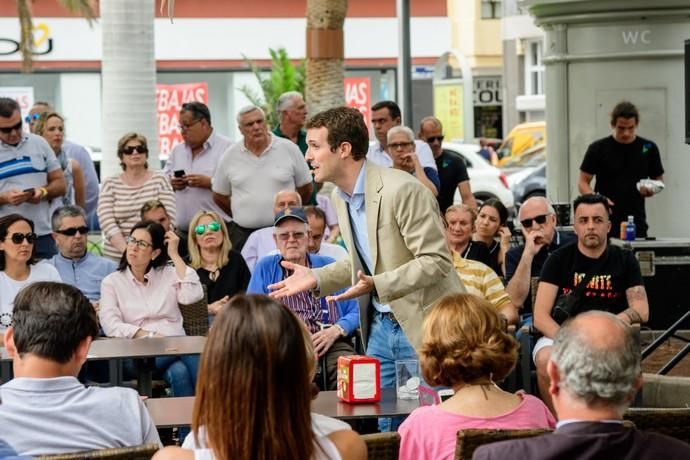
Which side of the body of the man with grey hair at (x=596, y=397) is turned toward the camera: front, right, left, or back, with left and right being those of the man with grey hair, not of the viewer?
back

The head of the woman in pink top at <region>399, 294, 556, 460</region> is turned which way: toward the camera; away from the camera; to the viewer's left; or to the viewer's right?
away from the camera

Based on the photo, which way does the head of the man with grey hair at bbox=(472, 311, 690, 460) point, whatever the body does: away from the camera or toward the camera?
away from the camera

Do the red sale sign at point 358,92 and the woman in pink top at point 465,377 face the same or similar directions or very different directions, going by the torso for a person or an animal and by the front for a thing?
very different directions

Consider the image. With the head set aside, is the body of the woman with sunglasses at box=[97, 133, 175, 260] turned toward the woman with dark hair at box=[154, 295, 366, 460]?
yes

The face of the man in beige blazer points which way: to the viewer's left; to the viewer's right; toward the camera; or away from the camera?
to the viewer's left

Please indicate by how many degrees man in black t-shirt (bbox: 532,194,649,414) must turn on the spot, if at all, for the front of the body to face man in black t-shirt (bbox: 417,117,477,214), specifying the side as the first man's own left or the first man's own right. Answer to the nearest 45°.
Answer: approximately 180°

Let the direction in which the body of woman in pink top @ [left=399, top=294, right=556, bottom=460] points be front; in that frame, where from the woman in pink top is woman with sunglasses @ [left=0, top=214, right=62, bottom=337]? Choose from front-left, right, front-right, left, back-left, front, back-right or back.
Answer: front-left
